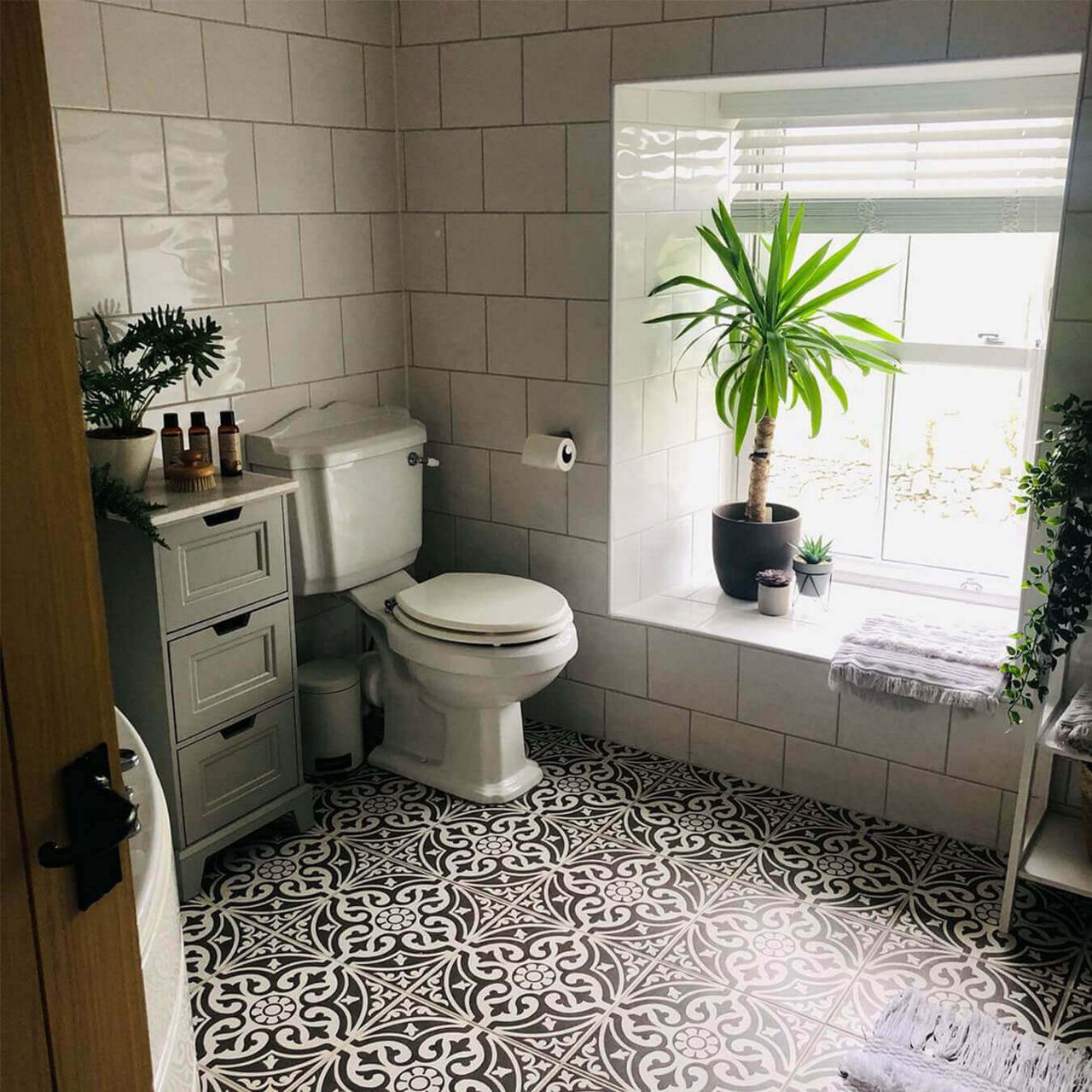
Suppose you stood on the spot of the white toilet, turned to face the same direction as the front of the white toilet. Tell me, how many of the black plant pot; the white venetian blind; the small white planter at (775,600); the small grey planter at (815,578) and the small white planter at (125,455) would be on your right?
1

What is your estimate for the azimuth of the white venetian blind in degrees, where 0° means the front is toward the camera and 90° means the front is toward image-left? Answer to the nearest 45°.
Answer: approximately 0°

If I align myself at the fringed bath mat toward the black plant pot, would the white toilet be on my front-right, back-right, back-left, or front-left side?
front-left

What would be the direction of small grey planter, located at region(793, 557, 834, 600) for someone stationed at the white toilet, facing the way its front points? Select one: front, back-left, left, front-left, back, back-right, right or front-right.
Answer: front-left

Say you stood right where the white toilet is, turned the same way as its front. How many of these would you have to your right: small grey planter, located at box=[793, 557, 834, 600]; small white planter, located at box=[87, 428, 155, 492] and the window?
1

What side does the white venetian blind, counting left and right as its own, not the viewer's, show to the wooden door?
front

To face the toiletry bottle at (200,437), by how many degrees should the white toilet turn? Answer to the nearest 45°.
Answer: approximately 90° to its right

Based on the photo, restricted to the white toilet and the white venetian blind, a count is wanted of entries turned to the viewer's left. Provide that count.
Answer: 0

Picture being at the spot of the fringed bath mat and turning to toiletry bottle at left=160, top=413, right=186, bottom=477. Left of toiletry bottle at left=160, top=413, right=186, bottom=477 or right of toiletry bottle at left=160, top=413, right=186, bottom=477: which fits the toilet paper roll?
right

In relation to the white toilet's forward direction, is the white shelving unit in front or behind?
in front

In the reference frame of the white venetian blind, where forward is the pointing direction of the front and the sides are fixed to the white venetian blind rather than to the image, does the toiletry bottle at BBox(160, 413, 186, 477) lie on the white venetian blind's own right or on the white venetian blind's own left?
on the white venetian blind's own right

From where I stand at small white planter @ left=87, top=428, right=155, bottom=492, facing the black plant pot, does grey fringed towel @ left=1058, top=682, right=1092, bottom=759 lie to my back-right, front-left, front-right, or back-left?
front-right
